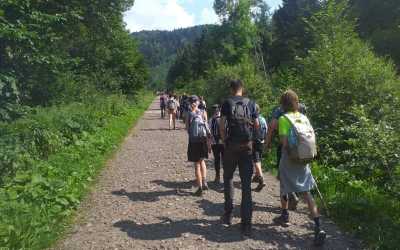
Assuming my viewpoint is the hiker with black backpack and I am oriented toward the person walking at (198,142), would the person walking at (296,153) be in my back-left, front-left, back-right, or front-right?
back-right

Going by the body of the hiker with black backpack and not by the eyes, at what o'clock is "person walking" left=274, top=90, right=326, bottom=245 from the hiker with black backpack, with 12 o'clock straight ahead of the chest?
The person walking is roughly at 4 o'clock from the hiker with black backpack.

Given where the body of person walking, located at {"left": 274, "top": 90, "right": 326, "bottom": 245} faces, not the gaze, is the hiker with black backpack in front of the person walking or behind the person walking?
in front

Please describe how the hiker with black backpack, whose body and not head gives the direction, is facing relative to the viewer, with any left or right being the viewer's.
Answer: facing away from the viewer

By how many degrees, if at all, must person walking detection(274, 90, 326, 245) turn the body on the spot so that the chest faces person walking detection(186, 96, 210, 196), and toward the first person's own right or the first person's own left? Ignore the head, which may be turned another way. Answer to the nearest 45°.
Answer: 0° — they already face them

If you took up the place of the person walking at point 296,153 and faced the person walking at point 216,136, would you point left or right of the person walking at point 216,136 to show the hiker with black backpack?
left

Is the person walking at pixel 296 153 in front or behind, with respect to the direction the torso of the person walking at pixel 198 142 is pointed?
behind

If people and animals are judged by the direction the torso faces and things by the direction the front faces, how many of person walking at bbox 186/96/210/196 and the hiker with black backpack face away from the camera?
2

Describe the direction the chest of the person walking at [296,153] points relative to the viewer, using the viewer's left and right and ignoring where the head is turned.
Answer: facing away from the viewer and to the left of the viewer

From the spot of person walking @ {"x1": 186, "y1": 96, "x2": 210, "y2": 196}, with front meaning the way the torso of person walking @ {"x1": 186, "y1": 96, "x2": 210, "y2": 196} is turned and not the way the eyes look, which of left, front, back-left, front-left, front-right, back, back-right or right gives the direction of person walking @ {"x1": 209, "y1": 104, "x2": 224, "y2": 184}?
front-right

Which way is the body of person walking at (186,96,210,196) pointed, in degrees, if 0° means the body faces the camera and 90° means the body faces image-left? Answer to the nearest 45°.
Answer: approximately 180°
